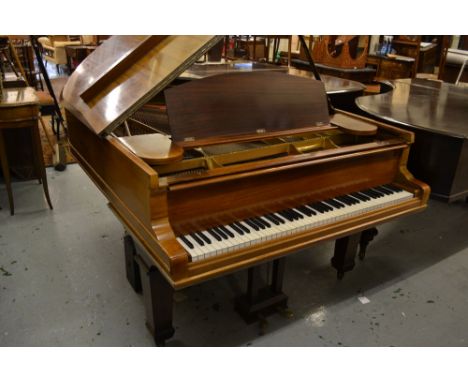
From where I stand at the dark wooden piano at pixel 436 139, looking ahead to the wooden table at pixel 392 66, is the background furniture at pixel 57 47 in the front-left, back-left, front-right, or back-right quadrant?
front-left

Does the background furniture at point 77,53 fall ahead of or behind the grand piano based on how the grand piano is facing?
behind

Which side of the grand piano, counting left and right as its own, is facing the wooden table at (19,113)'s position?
back

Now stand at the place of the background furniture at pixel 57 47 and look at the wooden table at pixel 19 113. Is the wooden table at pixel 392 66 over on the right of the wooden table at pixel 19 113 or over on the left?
left

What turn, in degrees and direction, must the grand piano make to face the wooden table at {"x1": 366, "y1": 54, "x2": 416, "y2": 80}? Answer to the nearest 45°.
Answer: approximately 90° to its left

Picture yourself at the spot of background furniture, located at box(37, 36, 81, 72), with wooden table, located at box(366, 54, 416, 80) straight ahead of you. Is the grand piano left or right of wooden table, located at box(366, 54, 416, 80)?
right

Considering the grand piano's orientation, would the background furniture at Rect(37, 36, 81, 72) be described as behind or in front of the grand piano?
behind

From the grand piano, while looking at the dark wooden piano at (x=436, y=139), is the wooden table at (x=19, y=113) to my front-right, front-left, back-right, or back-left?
back-left

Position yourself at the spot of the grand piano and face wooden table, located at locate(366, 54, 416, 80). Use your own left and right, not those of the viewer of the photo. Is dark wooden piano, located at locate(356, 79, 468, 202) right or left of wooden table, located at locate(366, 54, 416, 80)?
right

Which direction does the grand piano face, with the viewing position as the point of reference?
facing the viewer and to the right of the viewer

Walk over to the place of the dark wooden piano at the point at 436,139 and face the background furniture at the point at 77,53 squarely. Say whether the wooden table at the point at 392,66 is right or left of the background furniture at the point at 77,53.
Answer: right

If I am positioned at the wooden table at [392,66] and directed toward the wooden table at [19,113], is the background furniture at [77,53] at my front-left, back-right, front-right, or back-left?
front-right

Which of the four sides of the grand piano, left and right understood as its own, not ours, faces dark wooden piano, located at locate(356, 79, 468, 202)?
left
